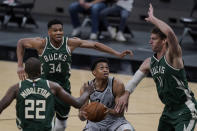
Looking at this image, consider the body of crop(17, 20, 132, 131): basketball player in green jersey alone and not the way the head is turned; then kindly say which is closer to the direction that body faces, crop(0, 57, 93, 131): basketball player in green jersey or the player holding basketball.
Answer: the basketball player in green jersey

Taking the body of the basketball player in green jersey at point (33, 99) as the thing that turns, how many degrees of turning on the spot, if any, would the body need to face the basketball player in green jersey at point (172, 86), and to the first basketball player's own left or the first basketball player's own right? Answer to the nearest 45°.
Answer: approximately 90° to the first basketball player's own right

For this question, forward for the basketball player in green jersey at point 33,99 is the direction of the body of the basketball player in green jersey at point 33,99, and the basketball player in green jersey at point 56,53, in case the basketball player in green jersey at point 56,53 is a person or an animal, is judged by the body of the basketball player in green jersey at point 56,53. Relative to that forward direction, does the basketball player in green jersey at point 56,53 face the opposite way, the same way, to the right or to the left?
the opposite way

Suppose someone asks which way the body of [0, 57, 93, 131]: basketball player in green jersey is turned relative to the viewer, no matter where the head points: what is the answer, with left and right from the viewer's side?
facing away from the viewer

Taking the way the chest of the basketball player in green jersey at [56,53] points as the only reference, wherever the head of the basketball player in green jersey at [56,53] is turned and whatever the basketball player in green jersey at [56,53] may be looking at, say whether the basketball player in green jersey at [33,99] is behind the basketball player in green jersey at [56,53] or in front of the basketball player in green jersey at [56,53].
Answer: in front

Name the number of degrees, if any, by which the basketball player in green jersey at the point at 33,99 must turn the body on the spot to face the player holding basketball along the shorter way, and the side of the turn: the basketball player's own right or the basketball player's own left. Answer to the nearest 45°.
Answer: approximately 45° to the basketball player's own right

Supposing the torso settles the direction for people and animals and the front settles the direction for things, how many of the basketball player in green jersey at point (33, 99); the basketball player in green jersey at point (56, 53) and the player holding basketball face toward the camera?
2

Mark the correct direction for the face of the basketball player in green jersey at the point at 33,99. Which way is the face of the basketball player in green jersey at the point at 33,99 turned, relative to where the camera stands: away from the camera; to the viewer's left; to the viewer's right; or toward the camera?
away from the camera

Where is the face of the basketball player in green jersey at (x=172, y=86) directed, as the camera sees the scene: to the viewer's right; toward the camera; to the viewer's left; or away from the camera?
to the viewer's left

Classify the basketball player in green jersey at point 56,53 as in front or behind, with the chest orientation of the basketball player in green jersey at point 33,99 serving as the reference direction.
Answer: in front
